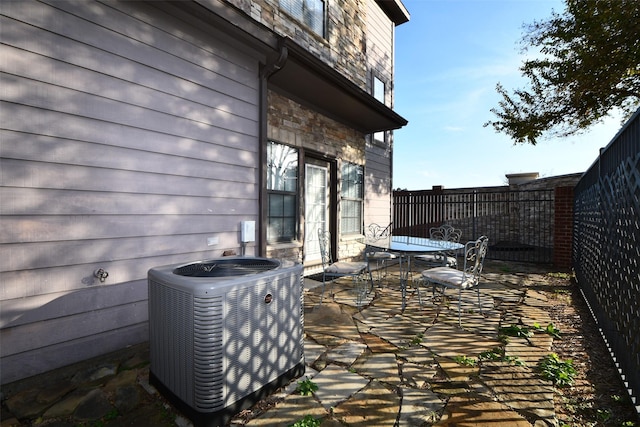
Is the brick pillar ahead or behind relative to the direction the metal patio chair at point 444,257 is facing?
behind

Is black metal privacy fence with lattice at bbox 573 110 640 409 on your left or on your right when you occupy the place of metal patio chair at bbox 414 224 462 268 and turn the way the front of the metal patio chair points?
on your left

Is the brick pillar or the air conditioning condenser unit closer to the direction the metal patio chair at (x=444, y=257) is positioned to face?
the air conditioning condenser unit

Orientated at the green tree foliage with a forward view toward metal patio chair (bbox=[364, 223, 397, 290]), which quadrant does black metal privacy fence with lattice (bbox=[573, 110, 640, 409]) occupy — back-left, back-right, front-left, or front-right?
front-left

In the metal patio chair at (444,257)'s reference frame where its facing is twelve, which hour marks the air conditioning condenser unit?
The air conditioning condenser unit is roughly at 11 o'clock from the metal patio chair.

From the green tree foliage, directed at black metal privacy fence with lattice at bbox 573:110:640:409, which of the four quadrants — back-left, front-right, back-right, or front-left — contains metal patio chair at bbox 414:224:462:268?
front-right

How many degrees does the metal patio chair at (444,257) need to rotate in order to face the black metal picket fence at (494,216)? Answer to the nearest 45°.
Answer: approximately 135° to its right

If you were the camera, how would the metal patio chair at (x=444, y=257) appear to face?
facing the viewer and to the left of the viewer
